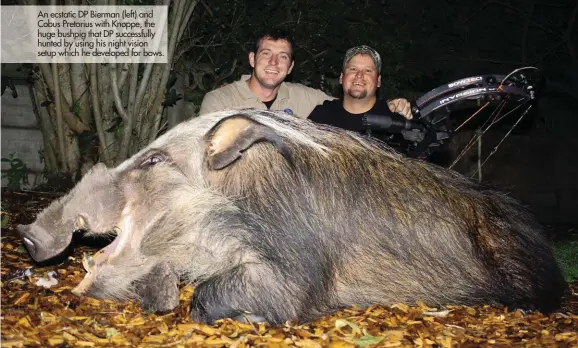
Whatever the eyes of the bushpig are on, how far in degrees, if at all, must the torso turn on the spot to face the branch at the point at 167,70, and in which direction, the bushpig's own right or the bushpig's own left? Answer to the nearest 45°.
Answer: approximately 90° to the bushpig's own right

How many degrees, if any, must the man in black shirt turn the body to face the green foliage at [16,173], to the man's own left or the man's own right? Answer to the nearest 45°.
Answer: approximately 90° to the man's own right

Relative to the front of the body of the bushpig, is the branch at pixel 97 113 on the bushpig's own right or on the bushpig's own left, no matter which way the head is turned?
on the bushpig's own right

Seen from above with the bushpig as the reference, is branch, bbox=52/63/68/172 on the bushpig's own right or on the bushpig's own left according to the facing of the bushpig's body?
on the bushpig's own right

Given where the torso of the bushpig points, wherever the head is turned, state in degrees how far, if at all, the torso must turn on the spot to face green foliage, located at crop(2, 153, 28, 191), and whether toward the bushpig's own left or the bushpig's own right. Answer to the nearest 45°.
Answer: approximately 45° to the bushpig's own right

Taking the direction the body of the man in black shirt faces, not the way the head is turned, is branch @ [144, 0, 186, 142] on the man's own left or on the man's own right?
on the man's own right

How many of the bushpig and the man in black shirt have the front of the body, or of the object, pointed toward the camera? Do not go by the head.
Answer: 1

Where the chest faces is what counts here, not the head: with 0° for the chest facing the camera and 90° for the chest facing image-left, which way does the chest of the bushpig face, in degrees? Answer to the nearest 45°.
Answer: approximately 90°

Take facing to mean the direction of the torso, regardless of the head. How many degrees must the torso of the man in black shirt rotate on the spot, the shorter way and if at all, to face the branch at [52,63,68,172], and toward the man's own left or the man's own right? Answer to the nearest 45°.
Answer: approximately 90° to the man's own right

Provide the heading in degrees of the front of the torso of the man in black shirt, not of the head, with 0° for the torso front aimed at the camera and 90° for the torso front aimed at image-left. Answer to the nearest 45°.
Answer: approximately 0°

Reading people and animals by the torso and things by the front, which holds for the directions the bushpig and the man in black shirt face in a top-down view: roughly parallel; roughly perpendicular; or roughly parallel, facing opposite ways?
roughly perpendicular
